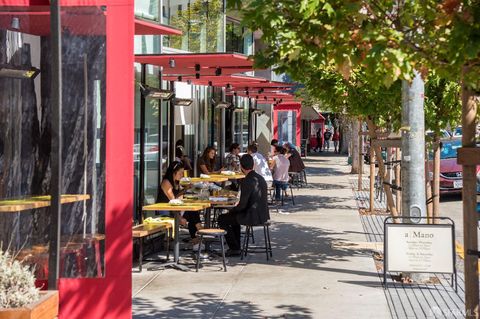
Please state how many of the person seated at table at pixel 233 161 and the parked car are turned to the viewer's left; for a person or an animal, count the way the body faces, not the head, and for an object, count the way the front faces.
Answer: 0

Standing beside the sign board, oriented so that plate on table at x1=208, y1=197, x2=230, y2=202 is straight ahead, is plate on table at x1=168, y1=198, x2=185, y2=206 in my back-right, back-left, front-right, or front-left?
front-left

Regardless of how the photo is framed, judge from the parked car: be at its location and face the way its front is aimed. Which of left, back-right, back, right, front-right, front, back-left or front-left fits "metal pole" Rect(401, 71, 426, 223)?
front

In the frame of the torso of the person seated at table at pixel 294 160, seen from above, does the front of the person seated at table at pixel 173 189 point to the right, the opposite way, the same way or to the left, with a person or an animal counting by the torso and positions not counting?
the opposite way

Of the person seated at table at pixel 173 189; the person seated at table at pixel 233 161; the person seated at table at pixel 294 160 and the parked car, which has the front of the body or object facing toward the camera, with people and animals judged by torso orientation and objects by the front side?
the parked car

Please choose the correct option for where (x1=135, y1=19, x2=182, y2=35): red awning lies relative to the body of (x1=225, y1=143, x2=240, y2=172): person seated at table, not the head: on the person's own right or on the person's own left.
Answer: on the person's own right

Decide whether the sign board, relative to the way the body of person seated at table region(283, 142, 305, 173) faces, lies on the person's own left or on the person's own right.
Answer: on the person's own left

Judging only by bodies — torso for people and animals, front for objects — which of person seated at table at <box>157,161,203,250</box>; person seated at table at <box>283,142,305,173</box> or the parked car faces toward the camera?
the parked car

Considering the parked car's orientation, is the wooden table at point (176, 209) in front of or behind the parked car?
in front

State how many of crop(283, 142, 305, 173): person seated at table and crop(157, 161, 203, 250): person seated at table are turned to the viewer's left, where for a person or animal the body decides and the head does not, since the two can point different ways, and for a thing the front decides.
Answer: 1

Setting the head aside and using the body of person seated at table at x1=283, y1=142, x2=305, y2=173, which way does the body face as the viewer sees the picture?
to the viewer's left

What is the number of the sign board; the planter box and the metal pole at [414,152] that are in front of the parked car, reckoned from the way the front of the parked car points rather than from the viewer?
3

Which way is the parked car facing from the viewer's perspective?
toward the camera

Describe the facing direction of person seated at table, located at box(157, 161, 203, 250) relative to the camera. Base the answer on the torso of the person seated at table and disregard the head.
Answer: to the viewer's right

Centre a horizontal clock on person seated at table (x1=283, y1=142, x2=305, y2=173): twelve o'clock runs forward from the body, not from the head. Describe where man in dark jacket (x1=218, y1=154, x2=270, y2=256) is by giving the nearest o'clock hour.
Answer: The man in dark jacket is roughly at 9 o'clock from the person seated at table.

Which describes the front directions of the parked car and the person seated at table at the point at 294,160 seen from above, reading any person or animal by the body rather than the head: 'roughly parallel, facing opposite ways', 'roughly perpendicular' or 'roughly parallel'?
roughly perpendicular

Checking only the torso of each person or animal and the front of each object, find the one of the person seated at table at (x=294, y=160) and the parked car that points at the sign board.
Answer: the parked car
